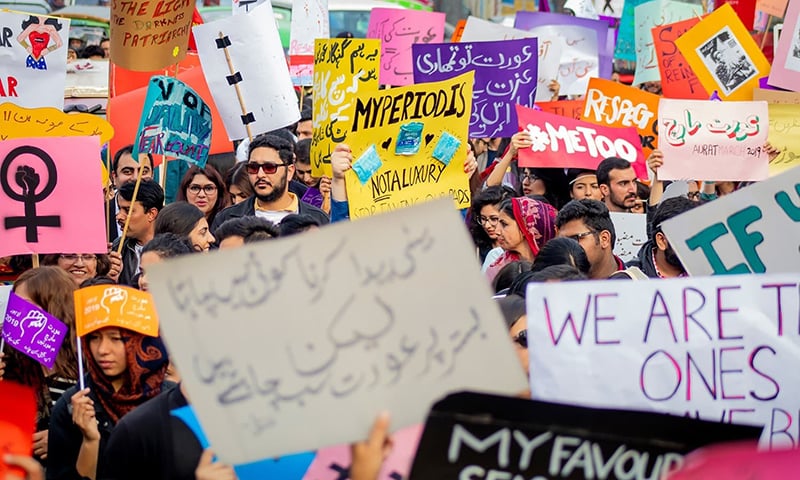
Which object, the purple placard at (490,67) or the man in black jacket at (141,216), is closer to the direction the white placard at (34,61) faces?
the man in black jacket

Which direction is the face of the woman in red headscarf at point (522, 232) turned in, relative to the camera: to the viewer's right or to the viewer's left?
to the viewer's left

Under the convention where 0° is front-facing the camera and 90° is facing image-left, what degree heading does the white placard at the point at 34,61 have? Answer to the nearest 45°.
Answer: approximately 0°

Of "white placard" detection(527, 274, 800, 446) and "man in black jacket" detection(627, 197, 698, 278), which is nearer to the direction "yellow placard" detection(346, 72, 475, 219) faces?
the white placard
